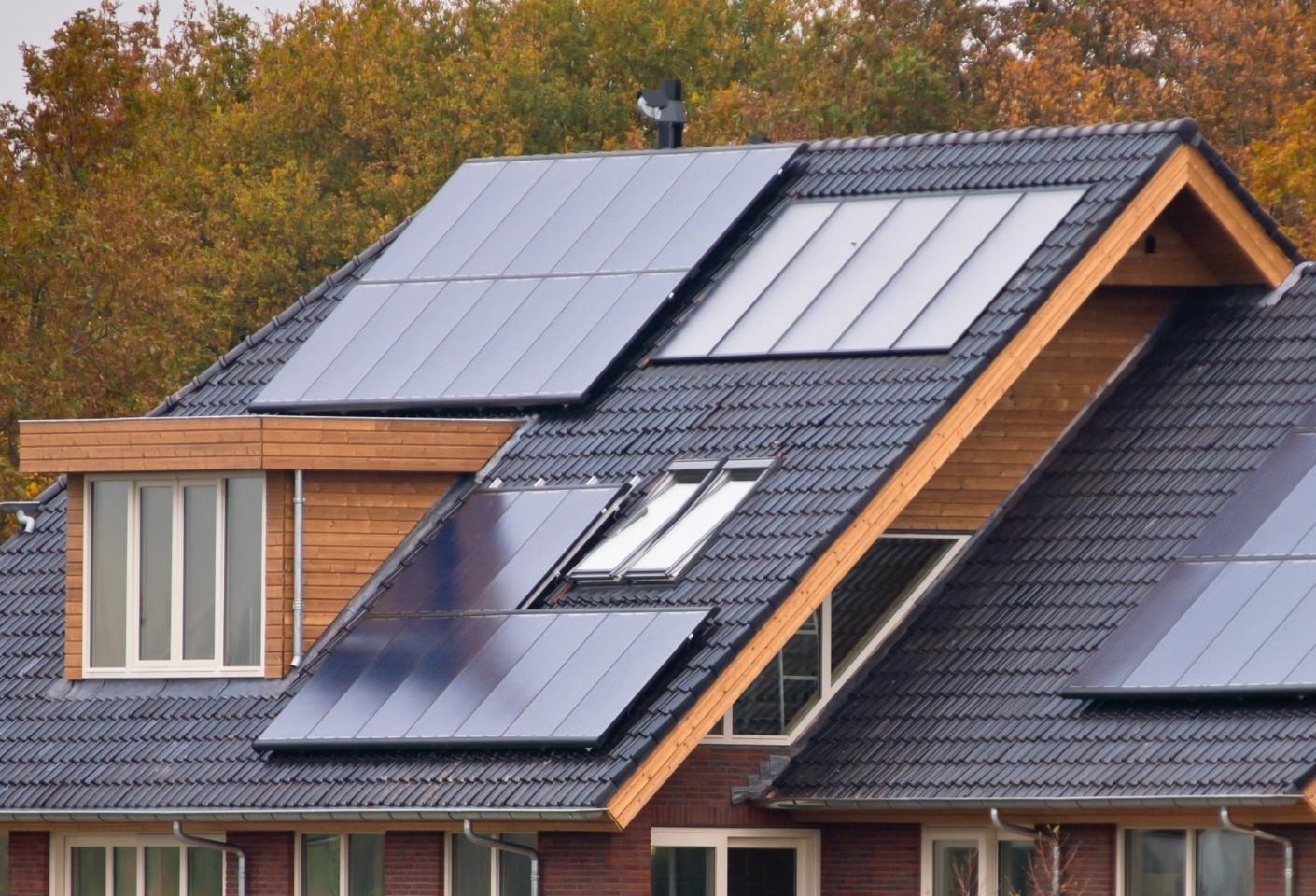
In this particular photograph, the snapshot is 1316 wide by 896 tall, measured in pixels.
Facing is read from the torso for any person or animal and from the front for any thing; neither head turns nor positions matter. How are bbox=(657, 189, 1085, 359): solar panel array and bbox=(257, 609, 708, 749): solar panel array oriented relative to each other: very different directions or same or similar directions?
same or similar directions

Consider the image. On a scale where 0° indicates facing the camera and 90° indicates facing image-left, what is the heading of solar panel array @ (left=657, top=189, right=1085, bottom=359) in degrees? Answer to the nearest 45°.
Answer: approximately 45°

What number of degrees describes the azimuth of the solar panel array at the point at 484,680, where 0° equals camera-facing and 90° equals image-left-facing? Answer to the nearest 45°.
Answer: approximately 45°

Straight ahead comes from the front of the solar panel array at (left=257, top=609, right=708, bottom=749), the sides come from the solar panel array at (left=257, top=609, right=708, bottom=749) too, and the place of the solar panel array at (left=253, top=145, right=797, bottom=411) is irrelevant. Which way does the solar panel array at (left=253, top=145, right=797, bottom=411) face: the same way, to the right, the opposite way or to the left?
the same way

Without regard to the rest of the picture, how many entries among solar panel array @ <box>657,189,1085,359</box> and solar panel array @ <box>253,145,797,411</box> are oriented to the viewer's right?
0

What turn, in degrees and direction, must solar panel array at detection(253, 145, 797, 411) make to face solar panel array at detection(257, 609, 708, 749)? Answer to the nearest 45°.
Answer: approximately 45° to its left

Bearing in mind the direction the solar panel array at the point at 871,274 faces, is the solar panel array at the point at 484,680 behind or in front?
in front

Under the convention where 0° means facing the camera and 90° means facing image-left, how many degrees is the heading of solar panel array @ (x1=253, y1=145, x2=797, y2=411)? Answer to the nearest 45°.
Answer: approximately 45°

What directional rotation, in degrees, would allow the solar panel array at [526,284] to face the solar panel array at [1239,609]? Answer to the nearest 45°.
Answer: approximately 90° to its left

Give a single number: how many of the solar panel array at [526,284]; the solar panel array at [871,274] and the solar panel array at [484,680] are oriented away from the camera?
0

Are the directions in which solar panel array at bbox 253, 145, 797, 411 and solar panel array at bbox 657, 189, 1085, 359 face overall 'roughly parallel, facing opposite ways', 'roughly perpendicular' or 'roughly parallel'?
roughly parallel

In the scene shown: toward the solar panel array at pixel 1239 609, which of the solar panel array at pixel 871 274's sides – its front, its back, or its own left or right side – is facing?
left
